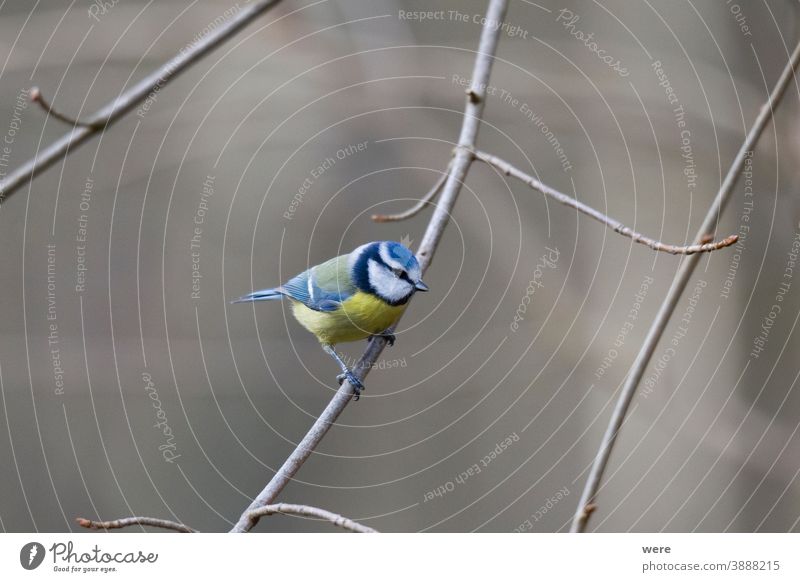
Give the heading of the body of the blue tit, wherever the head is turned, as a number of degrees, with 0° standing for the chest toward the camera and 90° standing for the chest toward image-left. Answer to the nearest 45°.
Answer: approximately 270°
